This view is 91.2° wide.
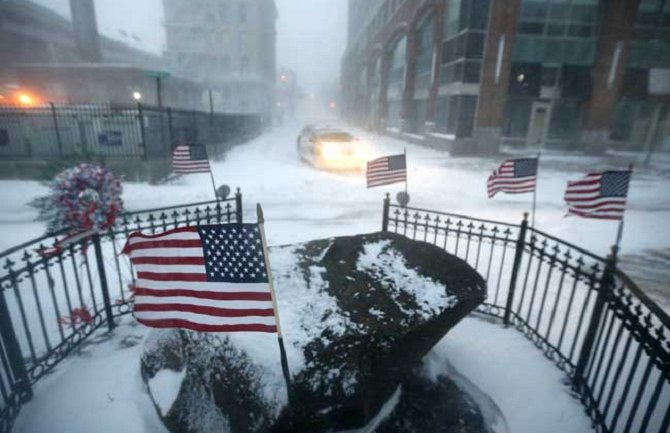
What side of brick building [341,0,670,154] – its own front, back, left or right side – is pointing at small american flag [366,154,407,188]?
front

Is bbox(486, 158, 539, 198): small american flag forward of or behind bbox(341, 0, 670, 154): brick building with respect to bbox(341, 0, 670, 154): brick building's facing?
forward

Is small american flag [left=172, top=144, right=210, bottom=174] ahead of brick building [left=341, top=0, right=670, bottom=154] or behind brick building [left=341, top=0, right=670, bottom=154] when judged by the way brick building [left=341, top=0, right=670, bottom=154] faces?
ahead

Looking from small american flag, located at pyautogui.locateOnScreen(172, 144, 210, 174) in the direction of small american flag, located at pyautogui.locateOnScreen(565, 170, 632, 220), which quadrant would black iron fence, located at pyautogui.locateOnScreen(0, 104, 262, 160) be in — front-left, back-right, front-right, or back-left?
back-left
